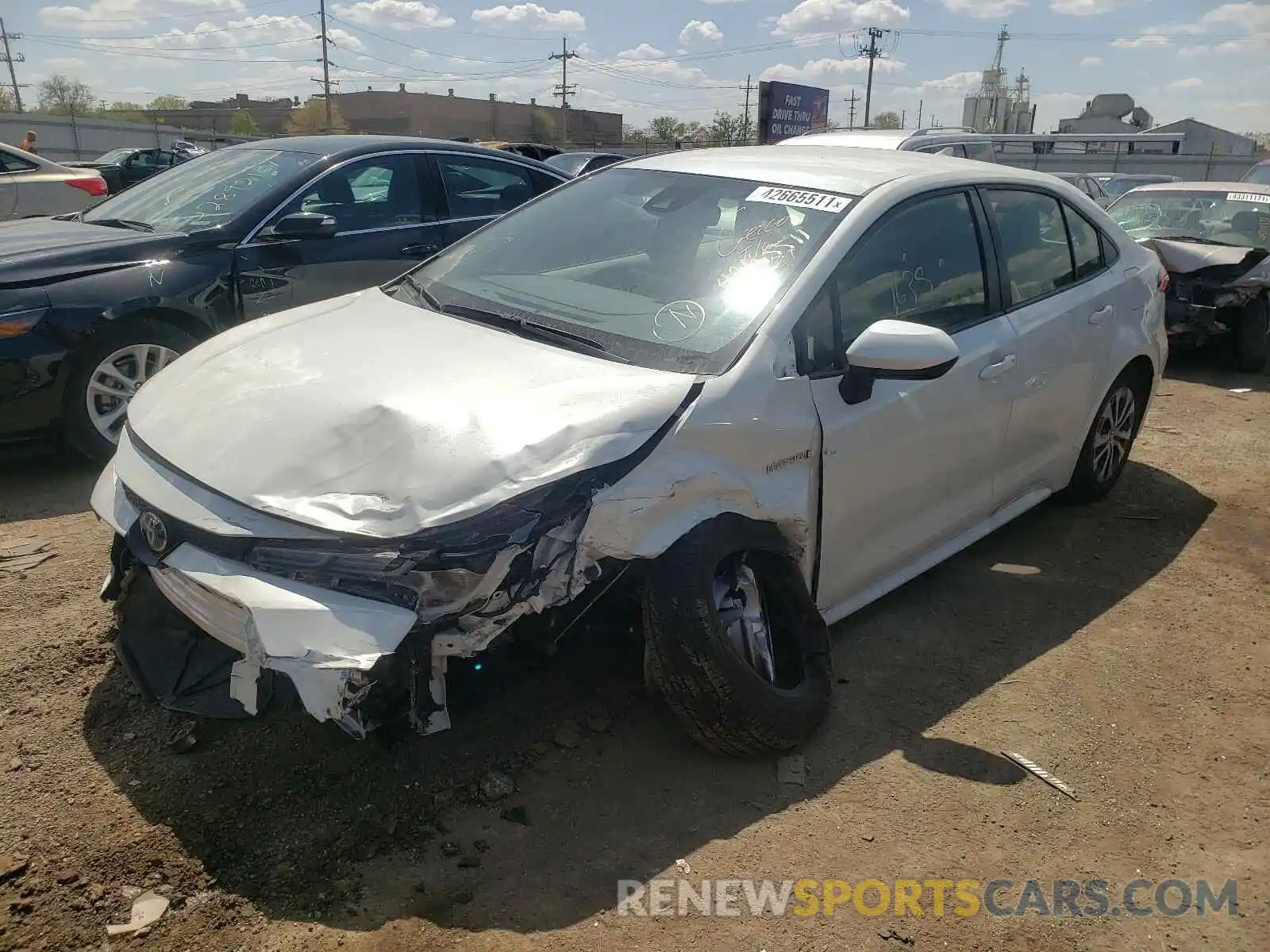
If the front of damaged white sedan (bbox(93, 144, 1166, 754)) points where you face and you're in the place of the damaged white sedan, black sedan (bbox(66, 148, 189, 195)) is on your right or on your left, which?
on your right

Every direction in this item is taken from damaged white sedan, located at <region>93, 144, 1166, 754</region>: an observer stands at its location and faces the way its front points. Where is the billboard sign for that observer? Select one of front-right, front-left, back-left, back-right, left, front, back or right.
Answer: back-right

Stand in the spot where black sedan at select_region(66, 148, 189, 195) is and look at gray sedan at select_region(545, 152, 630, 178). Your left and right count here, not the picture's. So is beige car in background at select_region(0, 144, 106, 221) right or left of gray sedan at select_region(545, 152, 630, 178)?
right

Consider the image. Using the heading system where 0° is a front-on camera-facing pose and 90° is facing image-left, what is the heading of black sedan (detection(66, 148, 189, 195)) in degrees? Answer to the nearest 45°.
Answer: approximately 45°

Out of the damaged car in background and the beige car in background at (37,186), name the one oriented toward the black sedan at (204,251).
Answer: the damaged car in background

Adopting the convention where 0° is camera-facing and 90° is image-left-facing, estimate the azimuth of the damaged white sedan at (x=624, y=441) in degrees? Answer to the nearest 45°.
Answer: approximately 45°

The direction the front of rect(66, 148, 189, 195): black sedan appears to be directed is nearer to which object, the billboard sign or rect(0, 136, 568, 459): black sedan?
the black sedan

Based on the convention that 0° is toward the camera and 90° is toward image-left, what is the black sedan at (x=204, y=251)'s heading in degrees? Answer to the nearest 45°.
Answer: approximately 45°

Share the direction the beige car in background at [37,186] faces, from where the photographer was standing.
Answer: facing to the left of the viewer
